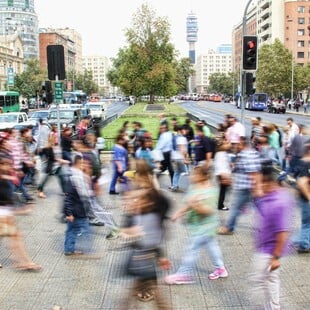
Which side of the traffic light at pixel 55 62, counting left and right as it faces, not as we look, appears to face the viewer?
back

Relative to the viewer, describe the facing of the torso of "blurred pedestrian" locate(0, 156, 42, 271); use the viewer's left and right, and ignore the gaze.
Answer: facing to the right of the viewer

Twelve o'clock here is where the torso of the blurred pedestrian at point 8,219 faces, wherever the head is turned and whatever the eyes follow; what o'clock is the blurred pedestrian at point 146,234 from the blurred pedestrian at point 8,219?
the blurred pedestrian at point 146,234 is roughly at 2 o'clock from the blurred pedestrian at point 8,219.

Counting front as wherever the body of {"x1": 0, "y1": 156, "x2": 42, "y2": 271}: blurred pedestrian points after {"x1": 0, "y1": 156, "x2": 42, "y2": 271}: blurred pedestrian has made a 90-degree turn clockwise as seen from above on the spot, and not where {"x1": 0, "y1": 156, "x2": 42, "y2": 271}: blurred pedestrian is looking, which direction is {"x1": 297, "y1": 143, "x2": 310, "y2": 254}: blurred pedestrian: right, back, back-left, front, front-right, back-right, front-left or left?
left
